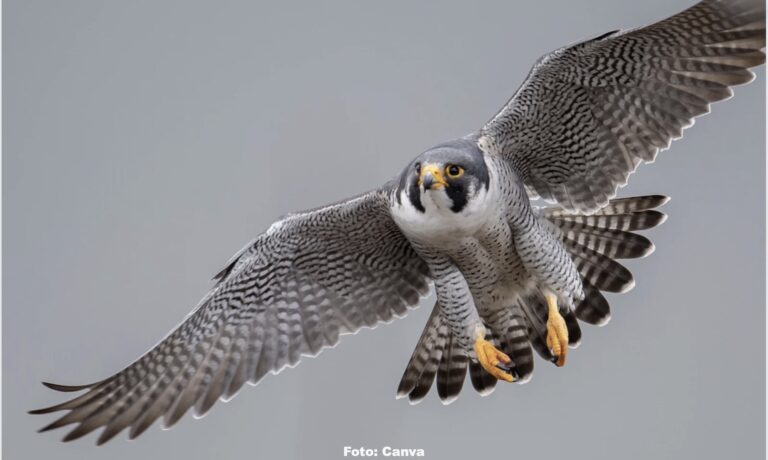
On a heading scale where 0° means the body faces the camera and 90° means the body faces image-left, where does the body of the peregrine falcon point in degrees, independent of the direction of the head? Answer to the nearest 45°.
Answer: approximately 45°
